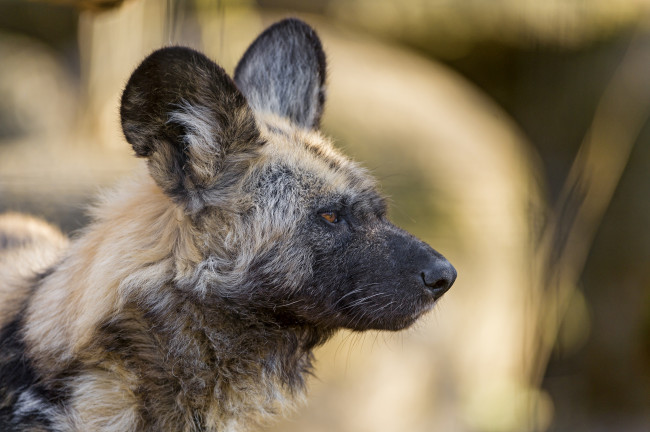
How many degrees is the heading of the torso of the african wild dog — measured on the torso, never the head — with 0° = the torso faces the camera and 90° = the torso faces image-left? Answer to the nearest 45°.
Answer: approximately 270°
